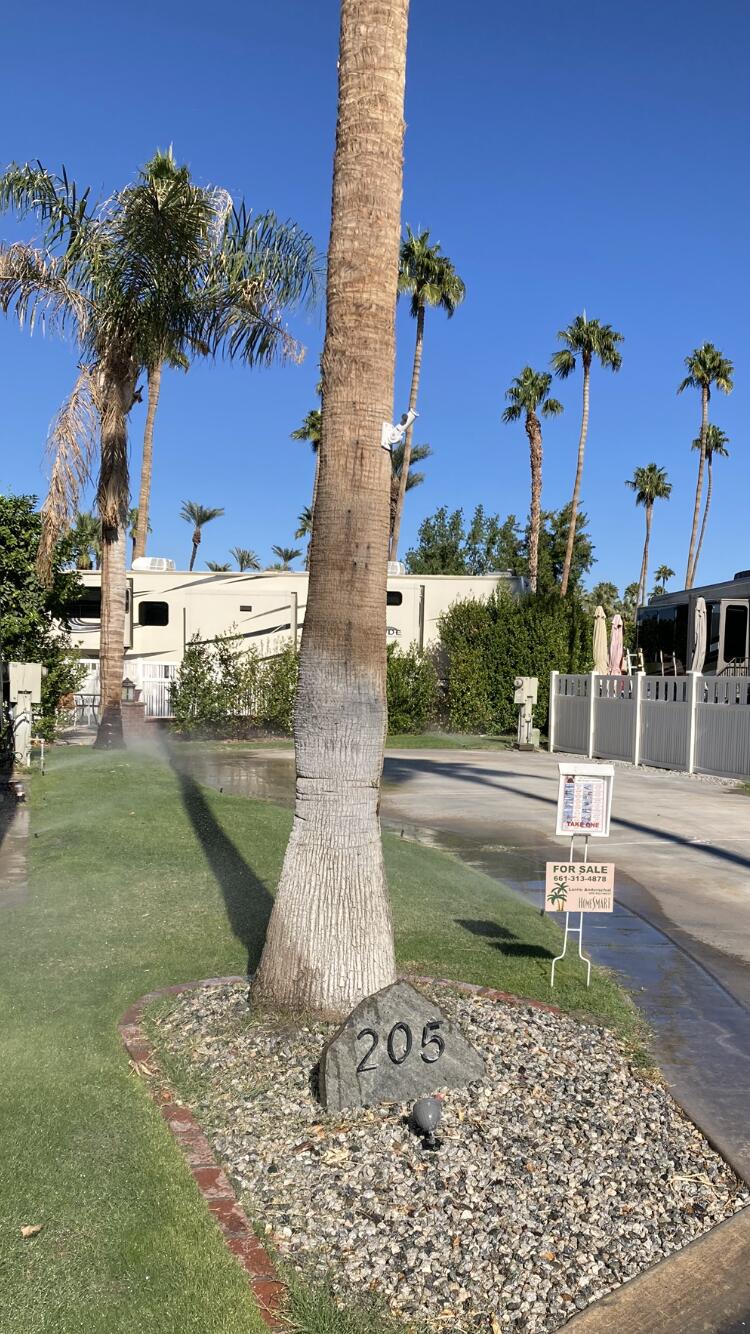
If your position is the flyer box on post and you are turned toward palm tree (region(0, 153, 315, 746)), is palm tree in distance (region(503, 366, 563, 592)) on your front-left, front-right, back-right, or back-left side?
front-right

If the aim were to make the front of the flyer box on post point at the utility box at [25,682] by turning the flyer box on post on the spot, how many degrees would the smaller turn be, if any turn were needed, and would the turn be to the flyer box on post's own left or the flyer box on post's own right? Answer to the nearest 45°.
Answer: approximately 135° to the flyer box on post's own right

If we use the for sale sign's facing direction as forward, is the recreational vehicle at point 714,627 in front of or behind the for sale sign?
behind

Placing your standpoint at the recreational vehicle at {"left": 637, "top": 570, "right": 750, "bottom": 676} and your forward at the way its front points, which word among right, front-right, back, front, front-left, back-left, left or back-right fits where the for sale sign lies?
front-right

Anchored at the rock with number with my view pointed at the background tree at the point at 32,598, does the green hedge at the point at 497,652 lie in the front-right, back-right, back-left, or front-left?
front-right

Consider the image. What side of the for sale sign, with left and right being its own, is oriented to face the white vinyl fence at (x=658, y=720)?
back

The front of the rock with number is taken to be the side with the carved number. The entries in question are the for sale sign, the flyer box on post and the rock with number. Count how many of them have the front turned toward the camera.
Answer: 3

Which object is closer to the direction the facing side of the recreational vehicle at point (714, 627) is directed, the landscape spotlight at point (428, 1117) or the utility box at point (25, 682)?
the landscape spotlight

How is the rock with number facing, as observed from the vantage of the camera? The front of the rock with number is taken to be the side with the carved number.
facing the viewer

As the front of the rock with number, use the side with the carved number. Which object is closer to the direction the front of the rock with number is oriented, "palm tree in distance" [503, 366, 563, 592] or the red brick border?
the red brick border

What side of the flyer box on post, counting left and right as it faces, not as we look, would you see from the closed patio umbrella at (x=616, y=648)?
back

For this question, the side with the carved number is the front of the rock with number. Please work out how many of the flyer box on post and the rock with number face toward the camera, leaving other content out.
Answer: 2

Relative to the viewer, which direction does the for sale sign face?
toward the camera

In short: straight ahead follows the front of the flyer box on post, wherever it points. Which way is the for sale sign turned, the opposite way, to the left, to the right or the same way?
the same way
